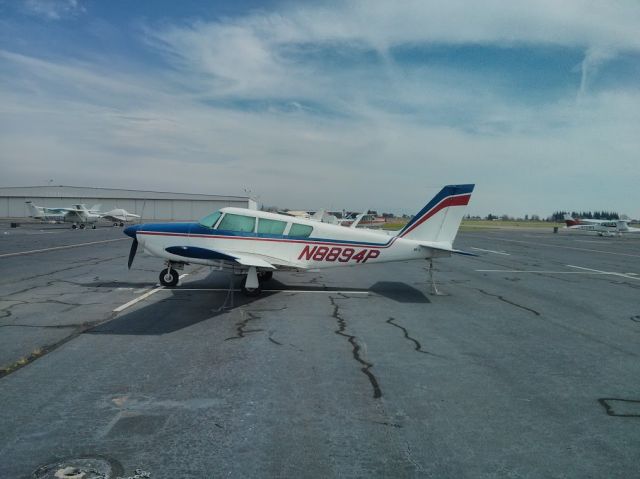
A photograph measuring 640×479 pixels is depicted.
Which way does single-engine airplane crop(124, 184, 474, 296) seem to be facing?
to the viewer's left
